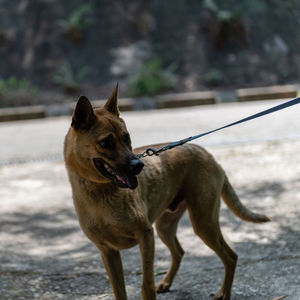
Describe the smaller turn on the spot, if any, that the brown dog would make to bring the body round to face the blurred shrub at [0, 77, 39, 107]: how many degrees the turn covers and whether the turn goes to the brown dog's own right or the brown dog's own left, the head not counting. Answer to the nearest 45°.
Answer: approximately 135° to the brown dog's own right

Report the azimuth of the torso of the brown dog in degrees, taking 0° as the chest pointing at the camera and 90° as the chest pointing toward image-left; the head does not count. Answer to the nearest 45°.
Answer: approximately 45°

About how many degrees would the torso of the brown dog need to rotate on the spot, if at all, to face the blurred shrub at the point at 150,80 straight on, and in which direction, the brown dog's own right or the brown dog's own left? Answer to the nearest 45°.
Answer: approximately 135° to the brown dog's own right

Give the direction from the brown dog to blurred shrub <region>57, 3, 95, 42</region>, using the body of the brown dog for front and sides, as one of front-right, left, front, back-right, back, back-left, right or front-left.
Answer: back-right

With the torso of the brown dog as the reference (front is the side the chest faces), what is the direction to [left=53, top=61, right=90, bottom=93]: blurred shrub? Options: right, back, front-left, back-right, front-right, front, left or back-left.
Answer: back-right

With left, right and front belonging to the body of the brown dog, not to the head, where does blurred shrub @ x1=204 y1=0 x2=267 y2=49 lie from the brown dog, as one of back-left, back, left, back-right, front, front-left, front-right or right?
back-right
